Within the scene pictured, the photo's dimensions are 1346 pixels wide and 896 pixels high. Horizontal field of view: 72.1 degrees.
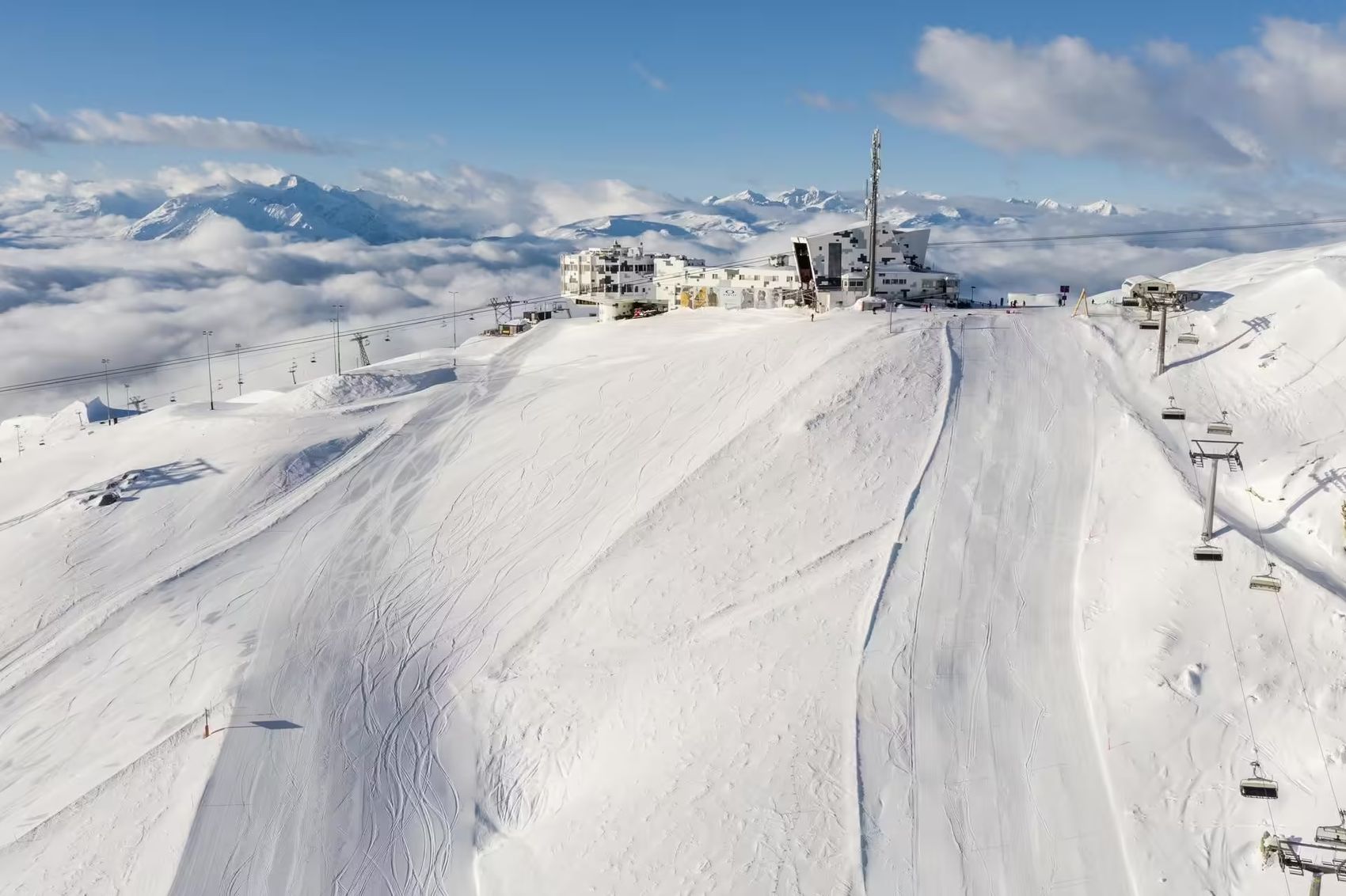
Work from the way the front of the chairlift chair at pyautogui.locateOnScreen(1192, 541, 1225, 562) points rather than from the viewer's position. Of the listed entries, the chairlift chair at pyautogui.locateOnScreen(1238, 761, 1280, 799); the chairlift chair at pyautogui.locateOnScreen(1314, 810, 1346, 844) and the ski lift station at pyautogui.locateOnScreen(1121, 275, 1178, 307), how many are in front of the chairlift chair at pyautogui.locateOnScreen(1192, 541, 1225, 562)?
1

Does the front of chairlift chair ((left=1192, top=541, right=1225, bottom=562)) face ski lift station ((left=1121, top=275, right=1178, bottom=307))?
yes

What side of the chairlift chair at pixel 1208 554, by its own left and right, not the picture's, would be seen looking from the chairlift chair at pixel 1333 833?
front

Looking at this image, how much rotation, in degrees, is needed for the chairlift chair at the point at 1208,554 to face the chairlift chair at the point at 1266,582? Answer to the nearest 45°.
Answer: approximately 90° to its right

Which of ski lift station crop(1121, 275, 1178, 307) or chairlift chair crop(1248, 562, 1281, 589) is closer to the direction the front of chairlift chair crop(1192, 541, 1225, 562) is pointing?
the ski lift station

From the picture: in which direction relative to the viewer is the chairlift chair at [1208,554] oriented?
away from the camera

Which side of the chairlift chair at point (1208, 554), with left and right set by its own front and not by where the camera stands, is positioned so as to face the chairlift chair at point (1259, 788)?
back

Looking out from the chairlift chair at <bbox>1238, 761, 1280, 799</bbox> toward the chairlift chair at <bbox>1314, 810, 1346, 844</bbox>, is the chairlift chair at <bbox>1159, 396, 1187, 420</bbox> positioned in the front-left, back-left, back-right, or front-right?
back-left
